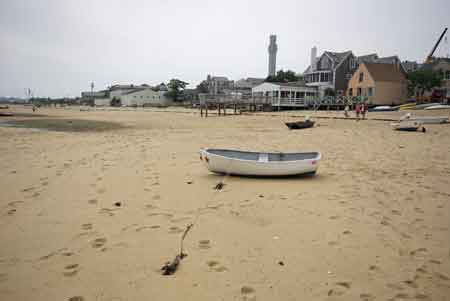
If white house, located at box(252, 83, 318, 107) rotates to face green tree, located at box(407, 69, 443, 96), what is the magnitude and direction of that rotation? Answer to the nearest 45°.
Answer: approximately 90° to its left

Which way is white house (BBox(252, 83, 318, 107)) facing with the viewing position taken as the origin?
facing the viewer

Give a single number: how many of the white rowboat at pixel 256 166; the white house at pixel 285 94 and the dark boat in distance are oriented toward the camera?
1

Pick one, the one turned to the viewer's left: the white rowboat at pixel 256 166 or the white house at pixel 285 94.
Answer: the white rowboat

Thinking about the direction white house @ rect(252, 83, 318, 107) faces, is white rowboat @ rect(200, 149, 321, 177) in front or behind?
in front

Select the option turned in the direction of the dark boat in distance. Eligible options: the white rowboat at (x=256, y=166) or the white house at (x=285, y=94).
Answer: the white house

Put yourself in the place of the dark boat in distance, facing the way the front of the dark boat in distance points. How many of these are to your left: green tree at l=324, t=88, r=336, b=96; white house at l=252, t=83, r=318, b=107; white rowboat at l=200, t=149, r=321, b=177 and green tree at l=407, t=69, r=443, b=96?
1
